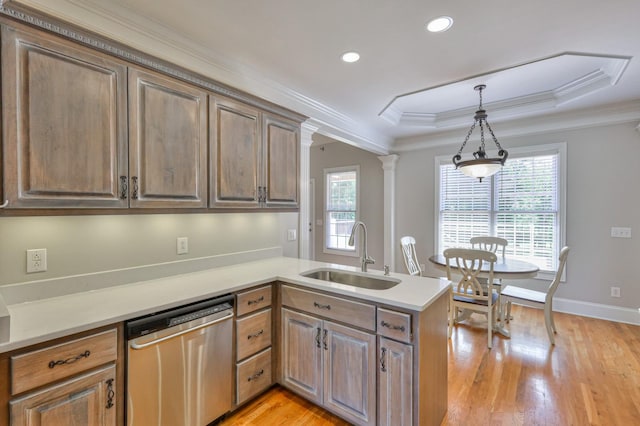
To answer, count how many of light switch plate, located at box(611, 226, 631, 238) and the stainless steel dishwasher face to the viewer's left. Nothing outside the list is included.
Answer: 0

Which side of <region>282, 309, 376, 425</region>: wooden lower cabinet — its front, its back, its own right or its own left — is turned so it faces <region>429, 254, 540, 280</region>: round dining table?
back

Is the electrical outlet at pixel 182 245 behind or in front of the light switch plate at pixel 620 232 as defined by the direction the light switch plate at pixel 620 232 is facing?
in front

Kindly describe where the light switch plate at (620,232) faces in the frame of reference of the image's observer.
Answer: facing the viewer

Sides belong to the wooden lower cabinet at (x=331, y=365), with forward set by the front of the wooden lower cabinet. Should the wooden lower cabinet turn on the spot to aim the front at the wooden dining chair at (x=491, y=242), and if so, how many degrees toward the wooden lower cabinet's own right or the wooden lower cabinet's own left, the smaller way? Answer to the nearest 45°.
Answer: approximately 180°

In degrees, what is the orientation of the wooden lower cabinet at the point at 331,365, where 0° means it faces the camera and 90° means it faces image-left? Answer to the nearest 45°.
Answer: approximately 45°

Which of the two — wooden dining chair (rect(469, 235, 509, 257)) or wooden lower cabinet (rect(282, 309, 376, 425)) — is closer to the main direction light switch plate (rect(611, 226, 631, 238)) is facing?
the wooden lower cabinet

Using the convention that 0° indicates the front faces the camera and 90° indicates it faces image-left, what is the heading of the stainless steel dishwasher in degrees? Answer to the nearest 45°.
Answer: approximately 315°

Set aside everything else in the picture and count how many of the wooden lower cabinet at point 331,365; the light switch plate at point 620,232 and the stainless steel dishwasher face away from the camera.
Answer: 0

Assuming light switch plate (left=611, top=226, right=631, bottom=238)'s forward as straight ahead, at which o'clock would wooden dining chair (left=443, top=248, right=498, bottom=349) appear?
The wooden dining chair is roughly at 1 o'clock from the light switch plate.

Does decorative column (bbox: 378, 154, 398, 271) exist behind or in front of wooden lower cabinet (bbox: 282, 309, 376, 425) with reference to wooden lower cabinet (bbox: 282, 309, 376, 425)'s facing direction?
behind
